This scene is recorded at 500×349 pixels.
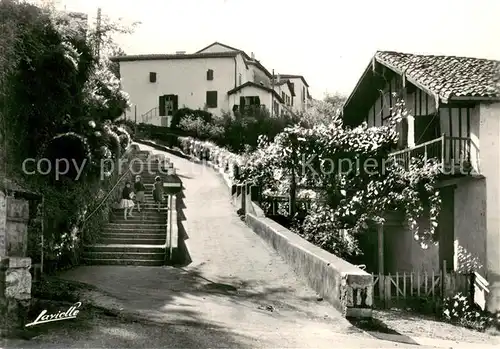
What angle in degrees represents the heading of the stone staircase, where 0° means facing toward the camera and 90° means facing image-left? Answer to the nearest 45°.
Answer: approximately 0°

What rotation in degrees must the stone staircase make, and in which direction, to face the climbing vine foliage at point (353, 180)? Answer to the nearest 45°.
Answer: approximately 90° to its left

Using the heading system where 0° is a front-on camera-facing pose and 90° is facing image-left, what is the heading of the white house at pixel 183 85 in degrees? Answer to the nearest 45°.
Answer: approximately 0°

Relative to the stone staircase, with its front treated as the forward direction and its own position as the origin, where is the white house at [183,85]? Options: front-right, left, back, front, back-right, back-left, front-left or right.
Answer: back

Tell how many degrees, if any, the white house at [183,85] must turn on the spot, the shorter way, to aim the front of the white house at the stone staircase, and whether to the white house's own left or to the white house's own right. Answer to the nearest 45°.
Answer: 0° — it already faces it

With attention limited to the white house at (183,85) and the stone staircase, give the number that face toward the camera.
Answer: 2

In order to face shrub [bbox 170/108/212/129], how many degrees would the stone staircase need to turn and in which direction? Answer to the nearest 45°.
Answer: approximately 180°

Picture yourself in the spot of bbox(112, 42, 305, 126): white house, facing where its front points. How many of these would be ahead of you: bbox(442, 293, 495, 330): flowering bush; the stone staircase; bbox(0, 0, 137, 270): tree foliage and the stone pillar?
4
